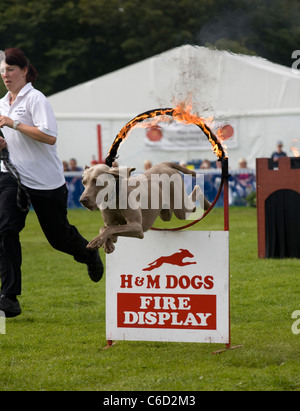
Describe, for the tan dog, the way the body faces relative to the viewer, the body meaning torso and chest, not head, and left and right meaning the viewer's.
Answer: facing the viewer and to the left of the viewer

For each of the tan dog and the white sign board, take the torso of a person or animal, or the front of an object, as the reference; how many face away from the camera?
0

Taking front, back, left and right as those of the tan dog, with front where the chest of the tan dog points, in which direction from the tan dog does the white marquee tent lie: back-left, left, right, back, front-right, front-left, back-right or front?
back-right

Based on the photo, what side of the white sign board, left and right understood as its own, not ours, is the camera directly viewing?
front

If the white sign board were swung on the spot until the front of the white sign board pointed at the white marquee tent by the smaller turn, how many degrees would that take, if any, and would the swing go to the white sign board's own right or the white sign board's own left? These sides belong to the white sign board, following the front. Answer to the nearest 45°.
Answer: approximately 180°
